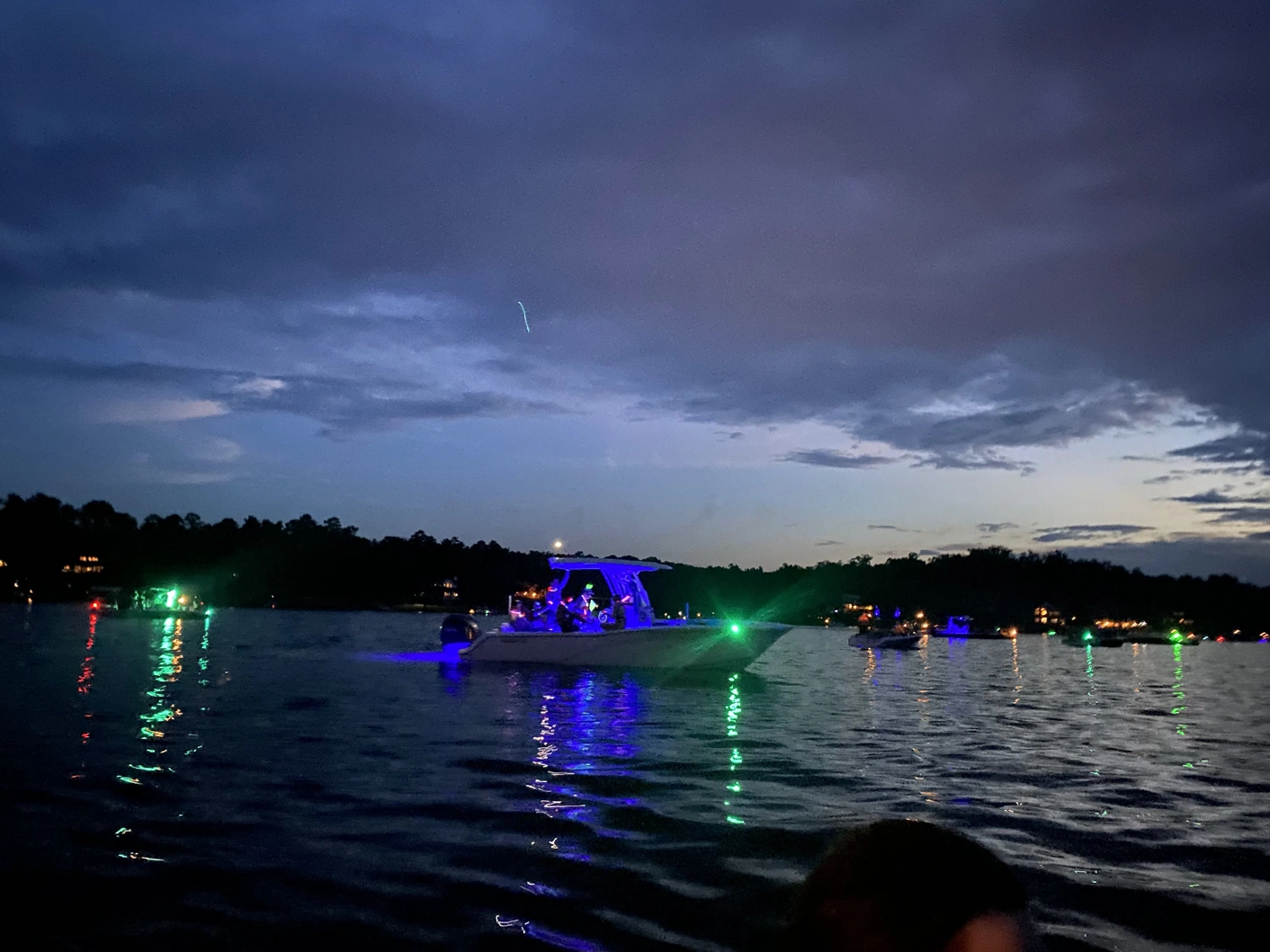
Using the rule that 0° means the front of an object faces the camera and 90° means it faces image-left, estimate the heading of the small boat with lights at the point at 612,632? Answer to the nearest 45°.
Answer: approximately 270°
